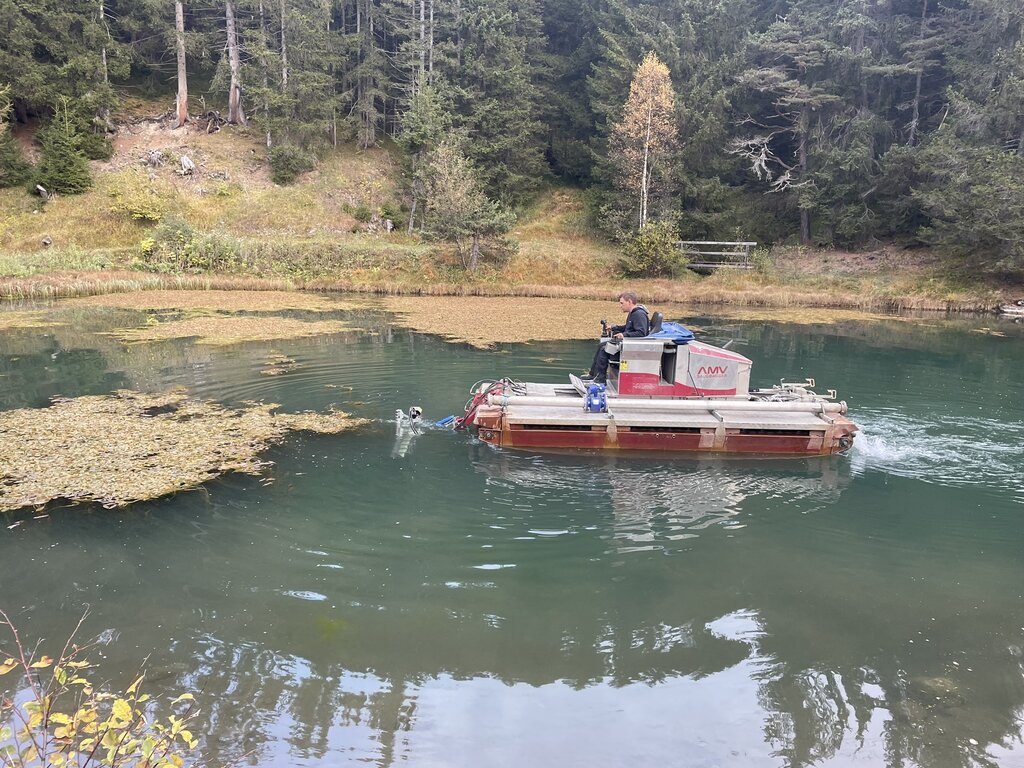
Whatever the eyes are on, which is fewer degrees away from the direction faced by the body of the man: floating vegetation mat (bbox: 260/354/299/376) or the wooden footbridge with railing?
the floating vegetation mat

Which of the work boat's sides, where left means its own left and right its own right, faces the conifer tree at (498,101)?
right

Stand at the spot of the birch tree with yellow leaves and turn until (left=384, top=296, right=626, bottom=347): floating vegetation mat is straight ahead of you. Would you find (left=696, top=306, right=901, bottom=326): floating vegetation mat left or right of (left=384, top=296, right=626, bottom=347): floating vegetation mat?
left

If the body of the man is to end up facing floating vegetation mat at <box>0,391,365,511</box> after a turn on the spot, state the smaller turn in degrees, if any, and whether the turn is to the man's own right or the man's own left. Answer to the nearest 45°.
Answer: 0° — they already face it

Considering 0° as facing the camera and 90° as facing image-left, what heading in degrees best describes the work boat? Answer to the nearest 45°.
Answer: approximately 90°

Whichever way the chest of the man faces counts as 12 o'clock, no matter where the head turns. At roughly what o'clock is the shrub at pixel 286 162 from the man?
The shrub is roughly at 2 o'clock from the man.

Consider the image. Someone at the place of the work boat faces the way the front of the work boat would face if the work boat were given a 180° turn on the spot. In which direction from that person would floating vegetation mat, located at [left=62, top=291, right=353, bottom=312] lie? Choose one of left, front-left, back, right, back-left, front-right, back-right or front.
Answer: back-left

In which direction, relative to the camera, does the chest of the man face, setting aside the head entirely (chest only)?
to the viewer's left

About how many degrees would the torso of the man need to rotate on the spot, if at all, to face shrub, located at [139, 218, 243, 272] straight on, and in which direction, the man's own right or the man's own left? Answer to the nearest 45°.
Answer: approximately 45° to the man's own right

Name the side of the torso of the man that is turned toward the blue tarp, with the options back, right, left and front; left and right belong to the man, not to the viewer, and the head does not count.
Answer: back

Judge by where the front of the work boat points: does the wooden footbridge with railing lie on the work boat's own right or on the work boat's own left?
on the work boat's own right

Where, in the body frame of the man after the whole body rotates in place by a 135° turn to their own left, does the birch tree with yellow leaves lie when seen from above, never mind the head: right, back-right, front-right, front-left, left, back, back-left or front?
back-left

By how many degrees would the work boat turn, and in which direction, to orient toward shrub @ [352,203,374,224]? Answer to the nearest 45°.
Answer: approximately 45° to its right

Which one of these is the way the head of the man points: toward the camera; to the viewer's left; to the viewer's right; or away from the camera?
to the viewer's left

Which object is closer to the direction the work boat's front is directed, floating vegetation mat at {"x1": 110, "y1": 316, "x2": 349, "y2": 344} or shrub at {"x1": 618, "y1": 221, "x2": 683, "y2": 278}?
the floating vegetation mat
